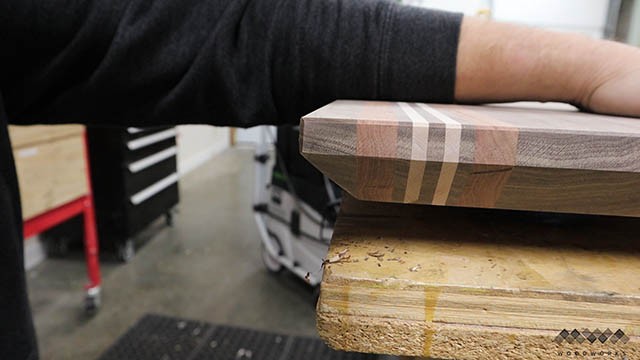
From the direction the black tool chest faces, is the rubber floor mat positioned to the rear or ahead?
ahead

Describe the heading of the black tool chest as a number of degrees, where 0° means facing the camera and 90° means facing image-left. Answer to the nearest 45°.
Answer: approximately 315°

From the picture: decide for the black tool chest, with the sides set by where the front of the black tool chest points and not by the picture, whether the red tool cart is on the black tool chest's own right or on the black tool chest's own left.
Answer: on the black tool chest's own right

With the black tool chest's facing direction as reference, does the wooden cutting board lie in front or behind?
in front
